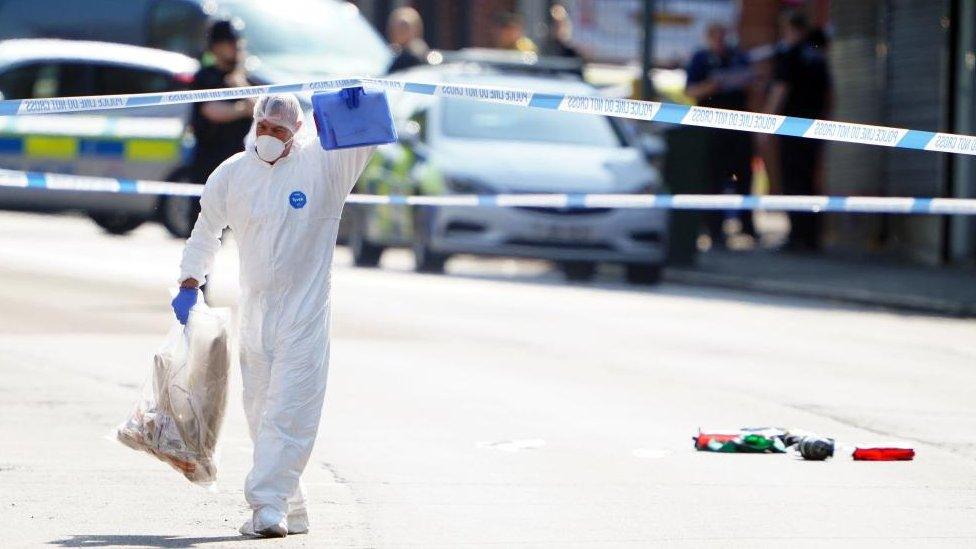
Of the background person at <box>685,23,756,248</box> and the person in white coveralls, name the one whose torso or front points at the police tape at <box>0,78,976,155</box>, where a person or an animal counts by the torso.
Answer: the background person

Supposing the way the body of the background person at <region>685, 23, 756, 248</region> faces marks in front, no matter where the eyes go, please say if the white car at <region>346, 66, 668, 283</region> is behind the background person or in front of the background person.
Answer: in front

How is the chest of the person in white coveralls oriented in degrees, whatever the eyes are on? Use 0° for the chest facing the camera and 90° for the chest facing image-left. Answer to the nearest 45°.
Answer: approximately 0°

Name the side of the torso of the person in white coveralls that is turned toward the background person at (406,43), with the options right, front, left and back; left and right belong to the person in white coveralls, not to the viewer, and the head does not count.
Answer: back

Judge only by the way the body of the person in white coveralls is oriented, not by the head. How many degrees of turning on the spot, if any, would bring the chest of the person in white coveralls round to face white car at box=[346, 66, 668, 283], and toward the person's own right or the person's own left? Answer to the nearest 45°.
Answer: approximately 180°
